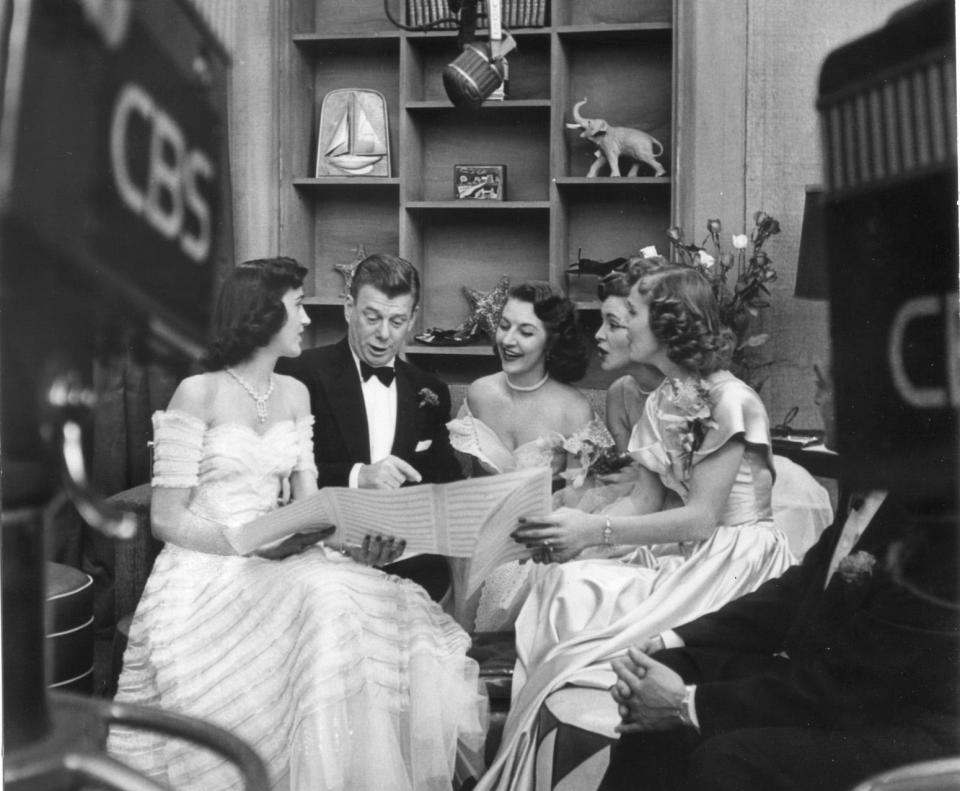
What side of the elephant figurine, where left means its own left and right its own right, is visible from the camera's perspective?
left

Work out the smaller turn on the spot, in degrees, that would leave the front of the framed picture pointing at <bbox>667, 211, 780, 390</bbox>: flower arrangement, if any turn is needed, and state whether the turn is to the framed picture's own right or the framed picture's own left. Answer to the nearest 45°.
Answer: approximately 90° to the framed picture's own left

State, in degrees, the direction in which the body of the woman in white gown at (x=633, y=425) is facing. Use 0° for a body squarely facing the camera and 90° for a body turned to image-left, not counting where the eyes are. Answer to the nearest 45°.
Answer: approximately 90°

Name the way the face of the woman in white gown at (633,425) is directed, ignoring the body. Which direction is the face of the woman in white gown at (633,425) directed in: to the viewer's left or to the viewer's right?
to the viewer's left

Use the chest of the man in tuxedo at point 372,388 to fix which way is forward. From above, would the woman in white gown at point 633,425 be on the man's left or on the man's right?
on the man's left

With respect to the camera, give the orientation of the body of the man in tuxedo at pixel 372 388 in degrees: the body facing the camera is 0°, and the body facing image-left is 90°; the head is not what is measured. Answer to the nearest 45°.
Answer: approximately 0°
